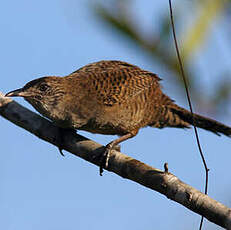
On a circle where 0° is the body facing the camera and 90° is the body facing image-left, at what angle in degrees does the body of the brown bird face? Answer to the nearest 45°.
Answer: approximately 90°
